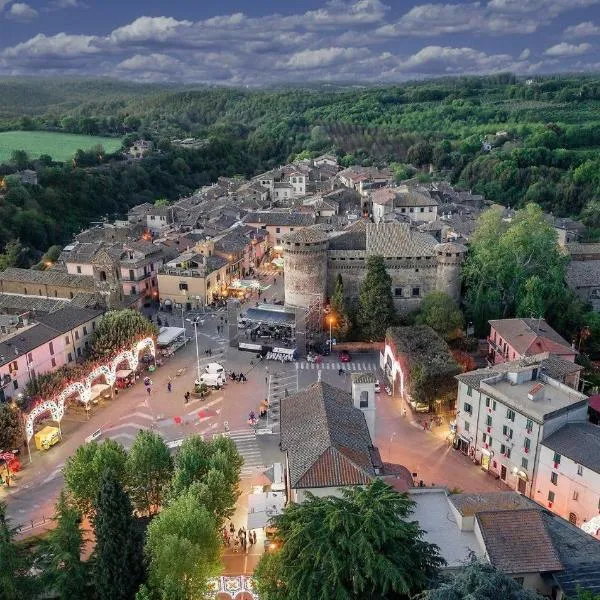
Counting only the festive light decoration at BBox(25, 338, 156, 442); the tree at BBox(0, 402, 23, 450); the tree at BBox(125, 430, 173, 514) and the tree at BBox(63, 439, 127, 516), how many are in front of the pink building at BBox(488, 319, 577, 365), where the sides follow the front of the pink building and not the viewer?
4

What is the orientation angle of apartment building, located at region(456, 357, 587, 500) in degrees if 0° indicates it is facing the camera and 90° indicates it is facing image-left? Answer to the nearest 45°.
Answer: approximately 45°

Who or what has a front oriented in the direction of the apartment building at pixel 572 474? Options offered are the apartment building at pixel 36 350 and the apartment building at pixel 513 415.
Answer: the apartment building at pixel 36 350

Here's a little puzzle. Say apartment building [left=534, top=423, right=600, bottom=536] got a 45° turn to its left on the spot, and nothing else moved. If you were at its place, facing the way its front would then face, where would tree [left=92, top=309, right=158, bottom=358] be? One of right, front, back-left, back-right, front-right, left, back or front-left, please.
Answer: right

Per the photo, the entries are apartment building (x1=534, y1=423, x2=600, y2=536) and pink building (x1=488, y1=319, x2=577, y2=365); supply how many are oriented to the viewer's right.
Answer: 0

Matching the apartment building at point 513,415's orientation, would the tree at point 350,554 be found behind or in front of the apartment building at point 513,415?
in front

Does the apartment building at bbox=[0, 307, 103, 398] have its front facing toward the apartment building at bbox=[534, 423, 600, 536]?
yes

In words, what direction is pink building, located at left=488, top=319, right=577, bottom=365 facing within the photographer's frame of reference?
facing the viewer and to the left of the viewer

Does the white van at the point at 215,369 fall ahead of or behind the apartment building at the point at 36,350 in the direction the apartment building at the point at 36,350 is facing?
ahead

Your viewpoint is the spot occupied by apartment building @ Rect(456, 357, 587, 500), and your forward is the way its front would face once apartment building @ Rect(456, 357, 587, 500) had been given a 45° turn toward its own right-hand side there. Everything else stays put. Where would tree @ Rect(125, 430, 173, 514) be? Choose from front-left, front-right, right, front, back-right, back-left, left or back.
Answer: front-left

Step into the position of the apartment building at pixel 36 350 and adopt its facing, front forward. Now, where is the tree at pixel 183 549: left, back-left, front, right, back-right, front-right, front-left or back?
front-right

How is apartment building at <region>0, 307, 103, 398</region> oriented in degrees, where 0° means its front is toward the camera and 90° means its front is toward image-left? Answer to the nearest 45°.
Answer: approximately 315°

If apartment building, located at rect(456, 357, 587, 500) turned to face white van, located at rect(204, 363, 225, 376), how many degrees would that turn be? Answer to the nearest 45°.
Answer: approximately 45° to its right

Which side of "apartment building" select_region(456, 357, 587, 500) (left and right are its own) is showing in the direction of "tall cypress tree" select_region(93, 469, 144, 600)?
front

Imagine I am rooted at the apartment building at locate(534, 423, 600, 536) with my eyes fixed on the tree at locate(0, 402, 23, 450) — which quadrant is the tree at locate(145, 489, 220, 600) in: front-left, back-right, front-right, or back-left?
front-left

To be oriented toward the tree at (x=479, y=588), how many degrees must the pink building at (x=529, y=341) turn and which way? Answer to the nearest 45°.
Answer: approximately 45° to its left

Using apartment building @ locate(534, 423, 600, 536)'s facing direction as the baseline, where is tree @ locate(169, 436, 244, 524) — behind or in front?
in front
